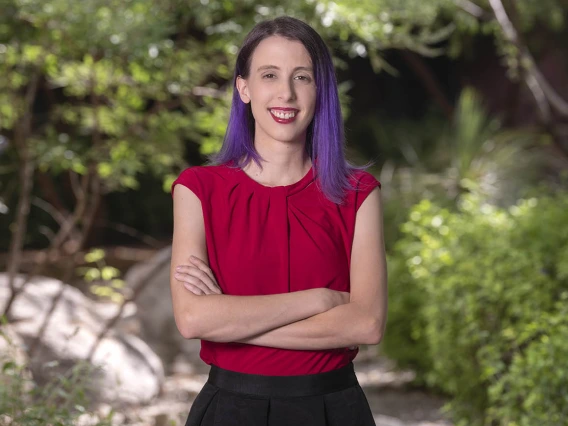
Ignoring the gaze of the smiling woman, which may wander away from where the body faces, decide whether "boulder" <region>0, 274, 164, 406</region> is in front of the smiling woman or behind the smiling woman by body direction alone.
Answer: behind

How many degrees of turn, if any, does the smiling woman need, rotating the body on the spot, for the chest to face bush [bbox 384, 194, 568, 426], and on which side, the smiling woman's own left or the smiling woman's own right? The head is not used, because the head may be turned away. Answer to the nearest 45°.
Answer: approximately 135° to the smiling woman's own left

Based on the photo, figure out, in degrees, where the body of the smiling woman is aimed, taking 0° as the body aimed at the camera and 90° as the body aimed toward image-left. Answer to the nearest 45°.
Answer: approximately 0°

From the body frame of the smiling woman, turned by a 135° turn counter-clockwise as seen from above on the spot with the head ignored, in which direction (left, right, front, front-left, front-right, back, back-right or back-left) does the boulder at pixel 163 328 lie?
front-left
